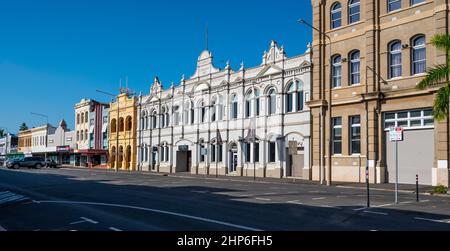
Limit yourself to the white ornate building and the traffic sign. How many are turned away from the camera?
0

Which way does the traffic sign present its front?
toward the camera

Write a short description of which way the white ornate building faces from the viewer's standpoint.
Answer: facing the viewer and to the left of the viewer

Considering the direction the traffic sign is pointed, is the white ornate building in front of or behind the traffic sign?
behind

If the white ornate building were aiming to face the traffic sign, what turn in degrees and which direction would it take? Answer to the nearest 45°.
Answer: approximately 45° to its left
